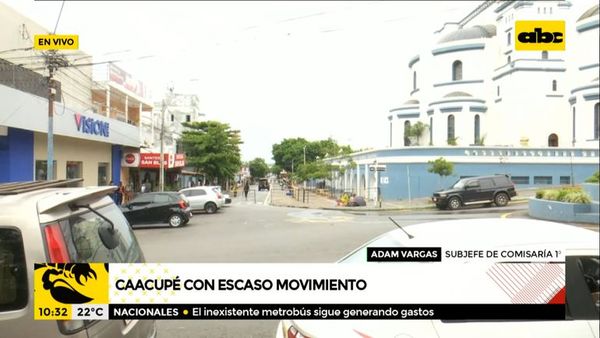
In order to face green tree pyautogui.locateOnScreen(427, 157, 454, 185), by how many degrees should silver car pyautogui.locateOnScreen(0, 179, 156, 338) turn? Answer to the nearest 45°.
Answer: approximately 135° to its right

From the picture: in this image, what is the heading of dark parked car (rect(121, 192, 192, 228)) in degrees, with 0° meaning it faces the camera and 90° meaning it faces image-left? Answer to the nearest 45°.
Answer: approximately 90°

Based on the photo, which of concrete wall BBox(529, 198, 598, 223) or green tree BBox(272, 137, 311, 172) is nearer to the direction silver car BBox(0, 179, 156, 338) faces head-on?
the green tree

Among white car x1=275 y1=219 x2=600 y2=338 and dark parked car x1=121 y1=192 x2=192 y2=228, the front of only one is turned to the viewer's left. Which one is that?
the dark parked car

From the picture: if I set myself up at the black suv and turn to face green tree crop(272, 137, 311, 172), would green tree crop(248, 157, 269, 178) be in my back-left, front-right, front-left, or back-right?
front-right

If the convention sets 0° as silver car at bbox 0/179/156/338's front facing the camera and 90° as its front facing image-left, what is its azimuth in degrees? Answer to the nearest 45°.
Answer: approximately 135°

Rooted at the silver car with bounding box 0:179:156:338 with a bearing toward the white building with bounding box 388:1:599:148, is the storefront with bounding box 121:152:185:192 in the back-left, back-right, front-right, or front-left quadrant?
front-left

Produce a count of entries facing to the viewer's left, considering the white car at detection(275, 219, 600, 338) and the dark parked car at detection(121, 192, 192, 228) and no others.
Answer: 1
